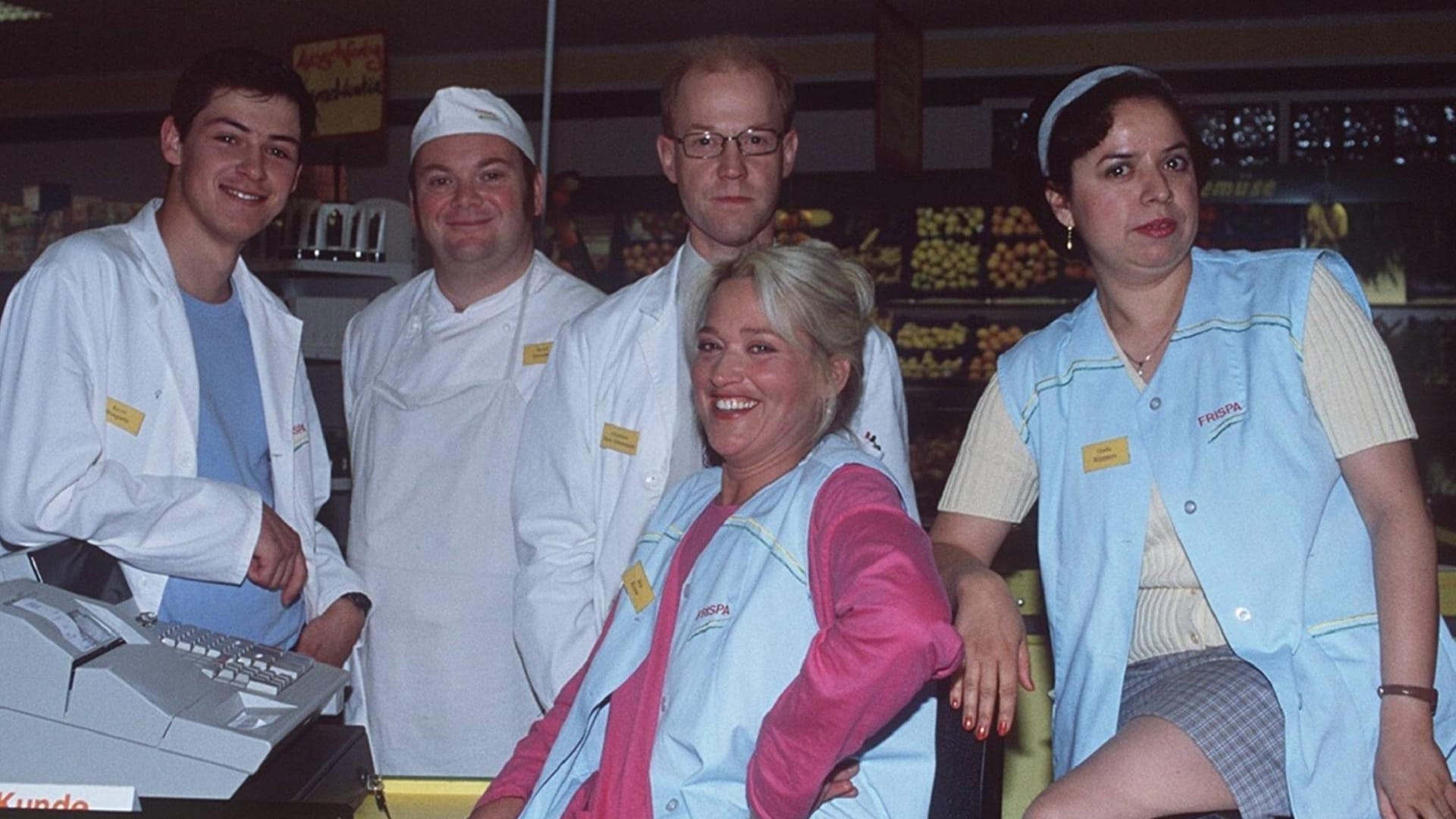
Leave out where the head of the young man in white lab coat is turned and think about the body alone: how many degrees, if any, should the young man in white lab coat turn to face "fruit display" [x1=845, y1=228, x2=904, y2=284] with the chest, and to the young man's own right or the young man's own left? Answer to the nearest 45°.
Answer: approximately 90° to the young man's own left

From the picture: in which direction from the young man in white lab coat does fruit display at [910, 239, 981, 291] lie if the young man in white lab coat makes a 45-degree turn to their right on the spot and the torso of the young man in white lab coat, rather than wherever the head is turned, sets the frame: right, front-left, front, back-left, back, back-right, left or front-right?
back-left

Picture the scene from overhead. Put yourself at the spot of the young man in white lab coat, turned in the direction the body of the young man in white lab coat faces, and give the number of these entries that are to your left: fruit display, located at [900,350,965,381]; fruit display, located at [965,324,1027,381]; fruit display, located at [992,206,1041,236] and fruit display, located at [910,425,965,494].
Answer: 4

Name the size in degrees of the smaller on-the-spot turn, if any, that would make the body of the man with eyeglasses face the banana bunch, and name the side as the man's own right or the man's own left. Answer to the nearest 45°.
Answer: approximately 135° to the man's own left

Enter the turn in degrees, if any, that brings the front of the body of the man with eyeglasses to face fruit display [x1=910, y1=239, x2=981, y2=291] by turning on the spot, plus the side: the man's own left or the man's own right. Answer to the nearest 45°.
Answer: approximately 180°

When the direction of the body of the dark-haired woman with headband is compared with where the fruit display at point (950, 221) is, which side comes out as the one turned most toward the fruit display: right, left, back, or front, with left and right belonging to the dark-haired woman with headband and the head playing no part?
back

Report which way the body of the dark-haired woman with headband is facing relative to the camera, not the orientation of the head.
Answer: toward the camera

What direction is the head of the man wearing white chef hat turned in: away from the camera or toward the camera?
toward the camera

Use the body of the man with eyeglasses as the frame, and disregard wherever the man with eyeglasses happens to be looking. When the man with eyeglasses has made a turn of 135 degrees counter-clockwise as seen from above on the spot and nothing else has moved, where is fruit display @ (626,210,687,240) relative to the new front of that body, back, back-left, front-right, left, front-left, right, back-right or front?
front-left

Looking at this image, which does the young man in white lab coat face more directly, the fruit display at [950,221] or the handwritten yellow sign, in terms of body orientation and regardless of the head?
the fruit display

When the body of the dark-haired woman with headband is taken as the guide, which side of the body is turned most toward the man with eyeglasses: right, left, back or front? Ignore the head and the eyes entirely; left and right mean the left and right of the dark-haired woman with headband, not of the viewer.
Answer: right

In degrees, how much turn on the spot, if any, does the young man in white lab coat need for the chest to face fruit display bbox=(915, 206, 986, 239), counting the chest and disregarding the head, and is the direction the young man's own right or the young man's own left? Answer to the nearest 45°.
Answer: approximately 90° to the young man's own left

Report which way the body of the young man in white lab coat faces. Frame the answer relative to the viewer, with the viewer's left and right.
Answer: facing the viewer and to the right of the viewer
